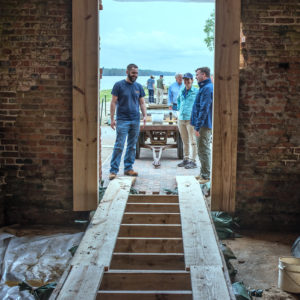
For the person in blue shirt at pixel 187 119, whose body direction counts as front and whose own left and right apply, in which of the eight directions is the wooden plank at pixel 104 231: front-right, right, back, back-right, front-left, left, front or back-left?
front-left

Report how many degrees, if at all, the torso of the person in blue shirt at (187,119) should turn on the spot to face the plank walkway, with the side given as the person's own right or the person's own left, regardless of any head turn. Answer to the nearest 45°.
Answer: approximately 45° to the person's own left

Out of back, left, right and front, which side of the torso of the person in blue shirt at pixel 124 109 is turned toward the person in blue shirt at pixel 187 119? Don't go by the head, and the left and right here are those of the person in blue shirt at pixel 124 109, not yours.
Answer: left

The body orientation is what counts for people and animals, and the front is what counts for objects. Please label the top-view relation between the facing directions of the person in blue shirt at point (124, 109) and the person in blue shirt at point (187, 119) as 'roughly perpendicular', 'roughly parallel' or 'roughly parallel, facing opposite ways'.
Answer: roughly perpendicular

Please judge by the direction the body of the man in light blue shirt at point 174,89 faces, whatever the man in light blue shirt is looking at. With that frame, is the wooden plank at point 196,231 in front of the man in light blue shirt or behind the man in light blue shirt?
in front

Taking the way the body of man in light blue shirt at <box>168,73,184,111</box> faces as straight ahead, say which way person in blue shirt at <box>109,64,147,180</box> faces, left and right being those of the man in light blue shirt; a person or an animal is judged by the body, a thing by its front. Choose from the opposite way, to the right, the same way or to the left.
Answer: the same way

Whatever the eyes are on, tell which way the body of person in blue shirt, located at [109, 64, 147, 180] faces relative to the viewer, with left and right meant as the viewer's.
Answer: facing the viewer and to the right of the viewer

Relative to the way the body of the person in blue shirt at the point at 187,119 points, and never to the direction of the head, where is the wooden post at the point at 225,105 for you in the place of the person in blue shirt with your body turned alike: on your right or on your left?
on your left

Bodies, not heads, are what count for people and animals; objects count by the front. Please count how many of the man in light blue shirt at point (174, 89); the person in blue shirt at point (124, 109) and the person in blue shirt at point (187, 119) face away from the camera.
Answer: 0

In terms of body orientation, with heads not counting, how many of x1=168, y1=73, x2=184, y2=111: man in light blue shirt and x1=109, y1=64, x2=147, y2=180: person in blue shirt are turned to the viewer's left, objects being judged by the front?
0

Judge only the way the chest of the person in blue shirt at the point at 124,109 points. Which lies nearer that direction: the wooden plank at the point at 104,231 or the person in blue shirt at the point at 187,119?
the wooden plank

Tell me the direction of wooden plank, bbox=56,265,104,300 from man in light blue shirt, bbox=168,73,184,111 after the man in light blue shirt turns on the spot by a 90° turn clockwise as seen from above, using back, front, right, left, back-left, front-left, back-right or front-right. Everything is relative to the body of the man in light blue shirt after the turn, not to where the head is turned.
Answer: front-left

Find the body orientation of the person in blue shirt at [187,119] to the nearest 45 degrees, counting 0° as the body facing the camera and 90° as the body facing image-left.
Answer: approximately 45°

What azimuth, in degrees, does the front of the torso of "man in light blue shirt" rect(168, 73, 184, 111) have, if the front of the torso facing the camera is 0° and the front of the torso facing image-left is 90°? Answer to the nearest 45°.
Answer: approximately 315°

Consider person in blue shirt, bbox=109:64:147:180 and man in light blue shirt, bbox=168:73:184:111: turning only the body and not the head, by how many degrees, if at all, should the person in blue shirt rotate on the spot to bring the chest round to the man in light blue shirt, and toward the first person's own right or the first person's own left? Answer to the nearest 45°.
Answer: approximately 135° to the first person's own left

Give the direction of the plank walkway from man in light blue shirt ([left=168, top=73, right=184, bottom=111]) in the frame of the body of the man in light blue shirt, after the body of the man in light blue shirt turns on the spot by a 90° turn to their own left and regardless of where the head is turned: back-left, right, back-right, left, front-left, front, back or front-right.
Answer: back-right

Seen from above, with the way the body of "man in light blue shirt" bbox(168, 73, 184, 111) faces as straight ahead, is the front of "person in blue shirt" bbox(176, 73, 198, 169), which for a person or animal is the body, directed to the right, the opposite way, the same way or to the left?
to the right

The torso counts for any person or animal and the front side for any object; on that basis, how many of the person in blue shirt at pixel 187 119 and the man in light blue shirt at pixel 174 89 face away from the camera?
0

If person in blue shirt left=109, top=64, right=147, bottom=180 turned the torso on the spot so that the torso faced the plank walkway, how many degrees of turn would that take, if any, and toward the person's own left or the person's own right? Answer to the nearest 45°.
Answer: approximately 45° to the person's own right

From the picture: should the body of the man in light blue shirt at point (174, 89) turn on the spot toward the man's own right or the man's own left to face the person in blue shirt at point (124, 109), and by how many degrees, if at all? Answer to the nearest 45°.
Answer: approximately 45° to the man's own right

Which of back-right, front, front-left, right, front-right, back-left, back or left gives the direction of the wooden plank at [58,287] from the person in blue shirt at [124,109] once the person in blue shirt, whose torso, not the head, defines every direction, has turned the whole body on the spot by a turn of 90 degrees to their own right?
front-left
